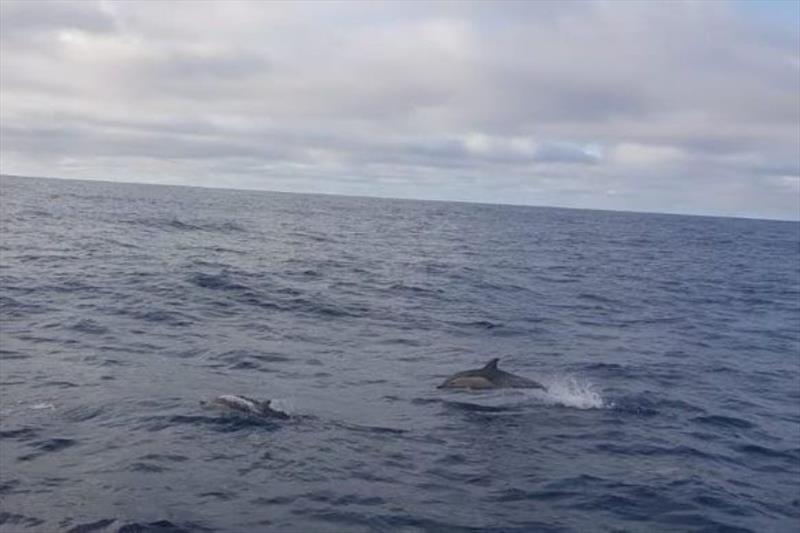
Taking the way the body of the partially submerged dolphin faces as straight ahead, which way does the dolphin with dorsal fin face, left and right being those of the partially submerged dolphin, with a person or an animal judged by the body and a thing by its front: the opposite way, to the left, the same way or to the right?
the same way

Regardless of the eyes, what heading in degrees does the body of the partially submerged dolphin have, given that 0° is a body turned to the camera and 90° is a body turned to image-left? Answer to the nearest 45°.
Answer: approximately 90°

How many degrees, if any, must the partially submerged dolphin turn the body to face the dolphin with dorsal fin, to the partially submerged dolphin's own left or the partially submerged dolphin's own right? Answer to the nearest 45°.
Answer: approximately 180°

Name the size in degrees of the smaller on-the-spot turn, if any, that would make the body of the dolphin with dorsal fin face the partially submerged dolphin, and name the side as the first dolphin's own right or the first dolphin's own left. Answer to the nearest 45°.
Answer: approximately 45° to the first dolphin's own left

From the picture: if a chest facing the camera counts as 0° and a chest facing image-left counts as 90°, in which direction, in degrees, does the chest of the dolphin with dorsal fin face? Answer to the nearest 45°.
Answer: approximately 90°

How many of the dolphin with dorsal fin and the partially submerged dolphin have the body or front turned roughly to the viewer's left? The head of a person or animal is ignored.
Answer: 2
